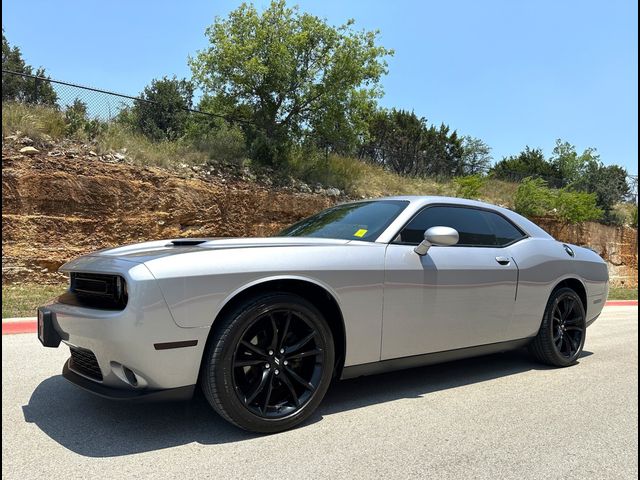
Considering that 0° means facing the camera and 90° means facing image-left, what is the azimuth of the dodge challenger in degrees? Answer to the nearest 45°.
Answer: approximately 45°

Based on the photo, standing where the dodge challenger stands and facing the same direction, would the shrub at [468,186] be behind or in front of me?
behind

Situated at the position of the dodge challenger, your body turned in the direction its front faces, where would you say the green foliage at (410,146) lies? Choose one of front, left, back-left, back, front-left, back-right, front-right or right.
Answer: back-right

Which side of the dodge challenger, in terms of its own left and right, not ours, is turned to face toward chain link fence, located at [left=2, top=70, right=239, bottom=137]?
right

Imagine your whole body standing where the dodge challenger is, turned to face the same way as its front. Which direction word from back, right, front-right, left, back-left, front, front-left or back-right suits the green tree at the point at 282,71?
back-right

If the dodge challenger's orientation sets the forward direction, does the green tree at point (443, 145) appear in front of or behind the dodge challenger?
behind

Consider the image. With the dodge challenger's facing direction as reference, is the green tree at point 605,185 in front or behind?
behind

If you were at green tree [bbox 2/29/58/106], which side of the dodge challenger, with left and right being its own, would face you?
right
